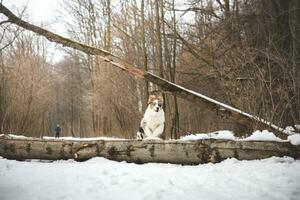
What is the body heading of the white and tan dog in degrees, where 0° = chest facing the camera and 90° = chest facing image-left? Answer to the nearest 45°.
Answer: approximately 315°
